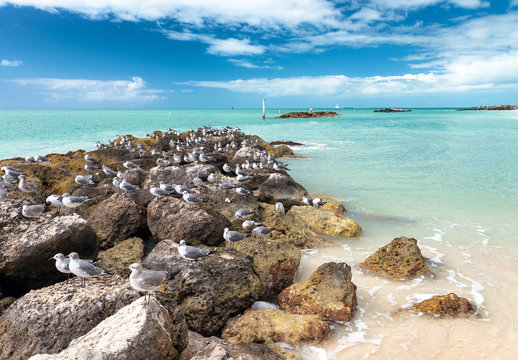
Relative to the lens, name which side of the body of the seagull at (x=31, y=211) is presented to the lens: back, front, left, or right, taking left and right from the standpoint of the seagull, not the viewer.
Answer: left

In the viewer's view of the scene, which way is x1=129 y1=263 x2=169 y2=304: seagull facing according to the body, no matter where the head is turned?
to the viewer's left

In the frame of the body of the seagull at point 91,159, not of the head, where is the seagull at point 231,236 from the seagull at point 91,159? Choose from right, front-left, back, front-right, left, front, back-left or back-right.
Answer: left

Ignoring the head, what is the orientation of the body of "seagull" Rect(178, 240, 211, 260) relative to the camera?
to the viewer's left
